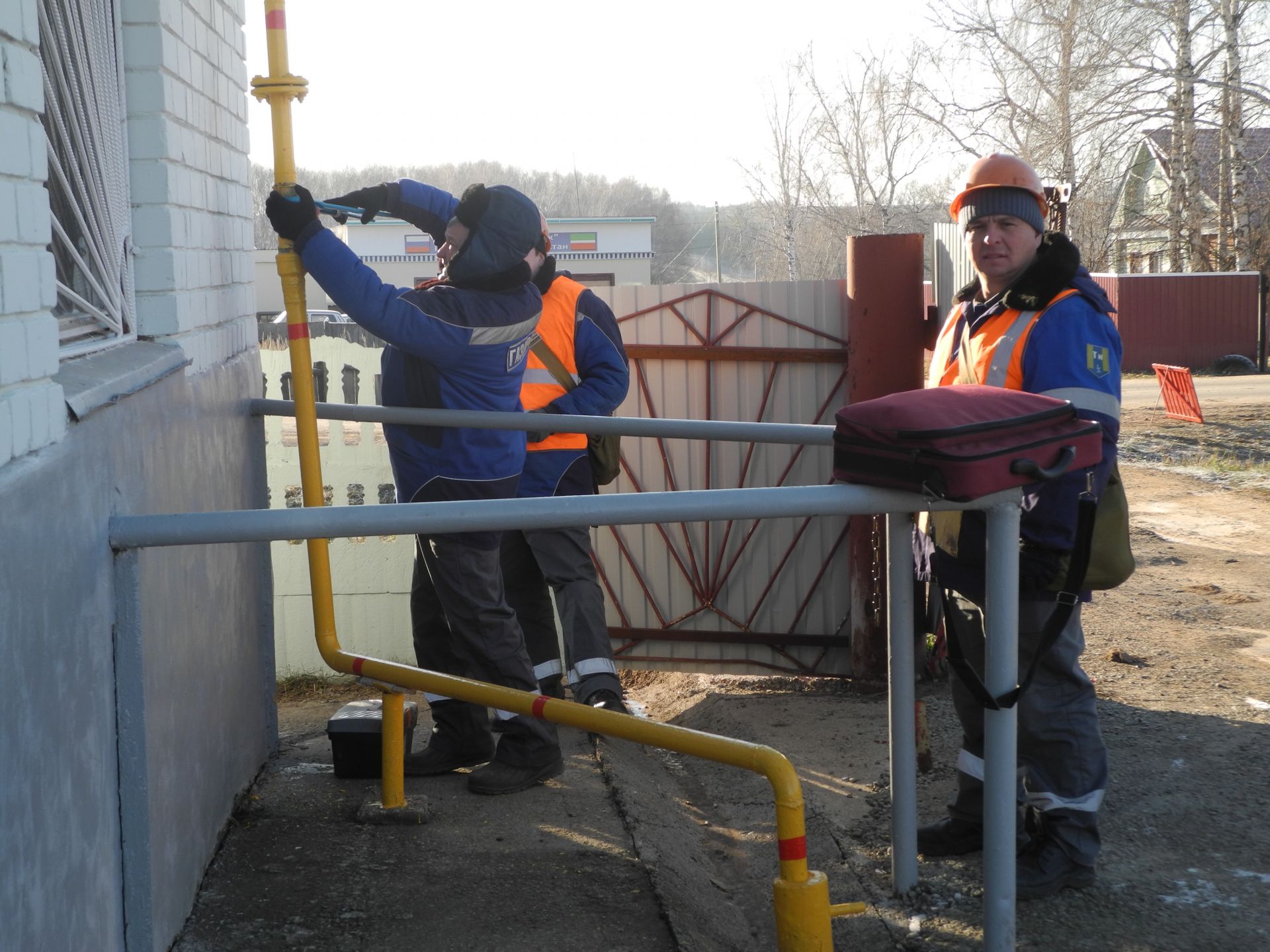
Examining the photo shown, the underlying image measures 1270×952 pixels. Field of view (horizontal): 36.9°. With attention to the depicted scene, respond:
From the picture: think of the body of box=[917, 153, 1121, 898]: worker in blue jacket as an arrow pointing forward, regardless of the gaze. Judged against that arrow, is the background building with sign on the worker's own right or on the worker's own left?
on the worker's own right

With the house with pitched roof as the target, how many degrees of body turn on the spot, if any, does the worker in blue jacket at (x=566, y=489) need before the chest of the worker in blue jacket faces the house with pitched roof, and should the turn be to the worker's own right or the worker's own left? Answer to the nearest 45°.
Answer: approximately 180°

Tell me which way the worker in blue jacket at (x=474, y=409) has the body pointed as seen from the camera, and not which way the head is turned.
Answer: to the viewer's left

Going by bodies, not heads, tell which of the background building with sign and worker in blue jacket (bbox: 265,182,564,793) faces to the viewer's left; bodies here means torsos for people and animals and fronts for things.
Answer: the worker in blue jacket

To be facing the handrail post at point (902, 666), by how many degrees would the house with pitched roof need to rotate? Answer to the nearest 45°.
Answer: approximately 45° to its left

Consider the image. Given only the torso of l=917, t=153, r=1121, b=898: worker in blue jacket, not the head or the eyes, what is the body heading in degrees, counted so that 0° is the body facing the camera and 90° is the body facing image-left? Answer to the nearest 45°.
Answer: approximately 45°

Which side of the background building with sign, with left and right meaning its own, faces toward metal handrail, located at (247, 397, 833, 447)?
front

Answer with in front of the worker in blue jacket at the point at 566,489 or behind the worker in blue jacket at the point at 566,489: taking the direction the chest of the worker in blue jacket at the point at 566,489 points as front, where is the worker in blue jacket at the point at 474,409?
in front

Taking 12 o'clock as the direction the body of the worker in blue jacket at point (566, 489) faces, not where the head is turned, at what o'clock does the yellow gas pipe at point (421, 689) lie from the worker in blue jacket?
The yellow gas pipe is roughly at 11 o'clock from the worker in blue jacket.

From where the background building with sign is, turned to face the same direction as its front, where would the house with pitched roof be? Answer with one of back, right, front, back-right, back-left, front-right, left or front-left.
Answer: front-left

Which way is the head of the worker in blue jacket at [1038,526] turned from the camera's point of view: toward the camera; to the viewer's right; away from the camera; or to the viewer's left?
toward the camera

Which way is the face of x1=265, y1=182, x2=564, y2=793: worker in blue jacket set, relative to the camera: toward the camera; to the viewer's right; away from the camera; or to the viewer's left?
to the viewer's left

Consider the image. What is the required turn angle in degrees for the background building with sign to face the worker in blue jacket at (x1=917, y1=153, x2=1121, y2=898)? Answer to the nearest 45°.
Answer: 0° — it already faces them

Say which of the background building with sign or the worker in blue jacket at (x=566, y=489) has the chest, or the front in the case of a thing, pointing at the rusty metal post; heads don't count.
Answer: the background building with sign

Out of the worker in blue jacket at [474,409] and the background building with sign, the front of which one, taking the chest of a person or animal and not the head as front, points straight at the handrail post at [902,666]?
the background building with sign

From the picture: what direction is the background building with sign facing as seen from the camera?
toward the camera

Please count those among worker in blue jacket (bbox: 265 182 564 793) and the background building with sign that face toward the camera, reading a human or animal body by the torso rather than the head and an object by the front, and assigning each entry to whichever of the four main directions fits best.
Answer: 1
